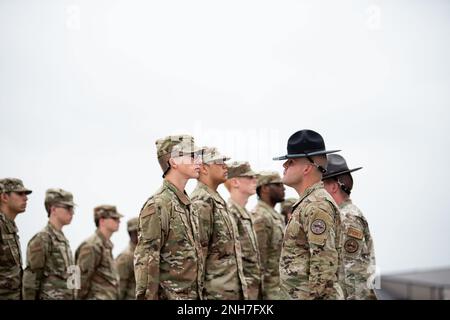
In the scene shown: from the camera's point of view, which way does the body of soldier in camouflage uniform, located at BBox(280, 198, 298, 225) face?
to the viewer's right

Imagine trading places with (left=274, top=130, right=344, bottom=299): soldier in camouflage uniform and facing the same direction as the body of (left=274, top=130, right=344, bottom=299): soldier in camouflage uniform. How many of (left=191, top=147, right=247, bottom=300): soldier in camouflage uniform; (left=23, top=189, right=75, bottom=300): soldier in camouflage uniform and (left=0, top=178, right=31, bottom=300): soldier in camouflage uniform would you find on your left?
0

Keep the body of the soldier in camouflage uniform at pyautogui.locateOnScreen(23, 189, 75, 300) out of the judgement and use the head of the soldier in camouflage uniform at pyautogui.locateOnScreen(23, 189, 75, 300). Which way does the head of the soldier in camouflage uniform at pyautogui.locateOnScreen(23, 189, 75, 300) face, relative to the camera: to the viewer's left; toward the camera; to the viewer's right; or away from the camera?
to the viewer's right

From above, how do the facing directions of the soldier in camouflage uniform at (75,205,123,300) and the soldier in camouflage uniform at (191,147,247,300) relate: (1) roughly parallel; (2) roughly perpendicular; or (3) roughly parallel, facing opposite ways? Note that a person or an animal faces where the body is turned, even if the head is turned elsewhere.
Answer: roughly parallel

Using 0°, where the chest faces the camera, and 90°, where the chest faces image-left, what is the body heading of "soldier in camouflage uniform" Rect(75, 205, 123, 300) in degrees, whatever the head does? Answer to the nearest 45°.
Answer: approximately 270°

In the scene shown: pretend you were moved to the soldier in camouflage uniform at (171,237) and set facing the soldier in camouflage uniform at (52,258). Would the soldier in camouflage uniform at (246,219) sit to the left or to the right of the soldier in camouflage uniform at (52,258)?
right

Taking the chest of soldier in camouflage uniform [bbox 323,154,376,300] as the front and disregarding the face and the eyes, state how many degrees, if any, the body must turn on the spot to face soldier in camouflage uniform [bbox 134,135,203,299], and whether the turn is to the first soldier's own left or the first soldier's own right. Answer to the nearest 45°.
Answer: approximately 45° to the first soldier's own left

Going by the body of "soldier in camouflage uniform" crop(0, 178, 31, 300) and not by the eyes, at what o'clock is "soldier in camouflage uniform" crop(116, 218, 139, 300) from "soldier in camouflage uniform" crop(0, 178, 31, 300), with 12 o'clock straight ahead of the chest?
"soldier in camouflage uniform" crop(116, 218, 139, 300) is roughly at 10 o'clock from "soldier in camouflage uniform" crop(0, 178, 31, 300).

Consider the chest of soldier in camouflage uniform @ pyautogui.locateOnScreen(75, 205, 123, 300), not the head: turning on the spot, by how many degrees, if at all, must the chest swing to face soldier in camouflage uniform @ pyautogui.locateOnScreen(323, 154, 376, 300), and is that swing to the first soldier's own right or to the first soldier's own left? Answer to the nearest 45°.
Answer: approximately 45° to the first soldier's own right

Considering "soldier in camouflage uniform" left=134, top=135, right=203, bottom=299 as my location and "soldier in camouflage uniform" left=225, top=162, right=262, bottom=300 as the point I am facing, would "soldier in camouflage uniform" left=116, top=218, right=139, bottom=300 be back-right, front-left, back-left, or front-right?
front-left

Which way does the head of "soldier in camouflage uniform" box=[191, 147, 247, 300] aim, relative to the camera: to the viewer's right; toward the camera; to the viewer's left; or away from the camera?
to the viewer's right

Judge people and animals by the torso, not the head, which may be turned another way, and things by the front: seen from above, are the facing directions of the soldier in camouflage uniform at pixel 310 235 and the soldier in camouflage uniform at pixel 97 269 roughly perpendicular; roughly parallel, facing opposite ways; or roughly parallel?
roughly parallel, facing opposite ways

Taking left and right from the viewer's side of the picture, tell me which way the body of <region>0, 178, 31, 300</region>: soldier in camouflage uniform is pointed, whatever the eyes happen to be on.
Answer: facing to the right of the viewer

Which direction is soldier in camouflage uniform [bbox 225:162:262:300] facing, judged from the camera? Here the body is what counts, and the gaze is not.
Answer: to the viewer's right

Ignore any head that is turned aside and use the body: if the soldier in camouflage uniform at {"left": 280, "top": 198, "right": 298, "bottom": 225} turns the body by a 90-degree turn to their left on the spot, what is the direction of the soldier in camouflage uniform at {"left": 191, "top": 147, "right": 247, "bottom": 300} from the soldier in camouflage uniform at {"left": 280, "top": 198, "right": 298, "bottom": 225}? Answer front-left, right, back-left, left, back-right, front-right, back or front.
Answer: back

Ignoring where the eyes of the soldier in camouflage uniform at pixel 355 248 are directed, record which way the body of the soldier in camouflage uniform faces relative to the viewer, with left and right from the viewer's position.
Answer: facing to the left of the viewer

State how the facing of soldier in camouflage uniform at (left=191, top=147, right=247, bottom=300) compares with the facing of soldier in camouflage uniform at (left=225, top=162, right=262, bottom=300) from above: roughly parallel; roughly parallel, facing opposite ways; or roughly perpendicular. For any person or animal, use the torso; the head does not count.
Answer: roughly parallel

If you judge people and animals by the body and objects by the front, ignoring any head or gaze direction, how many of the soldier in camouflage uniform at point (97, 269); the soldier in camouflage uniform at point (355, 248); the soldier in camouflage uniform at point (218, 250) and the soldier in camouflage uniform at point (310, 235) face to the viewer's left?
2

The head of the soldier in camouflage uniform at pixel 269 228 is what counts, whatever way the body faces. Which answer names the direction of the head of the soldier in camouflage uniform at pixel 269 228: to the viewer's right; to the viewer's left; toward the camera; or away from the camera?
to the viewer's right
